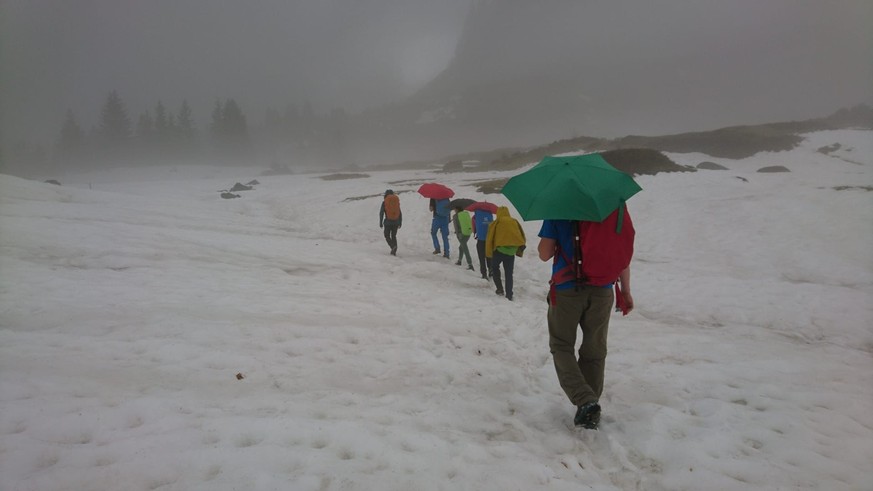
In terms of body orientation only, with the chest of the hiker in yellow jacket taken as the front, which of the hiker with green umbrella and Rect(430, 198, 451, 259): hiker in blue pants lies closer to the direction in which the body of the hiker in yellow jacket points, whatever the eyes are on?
the hiker in blue pants

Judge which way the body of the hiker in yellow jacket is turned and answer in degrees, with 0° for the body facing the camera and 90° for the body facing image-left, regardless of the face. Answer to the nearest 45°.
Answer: approximately 180°

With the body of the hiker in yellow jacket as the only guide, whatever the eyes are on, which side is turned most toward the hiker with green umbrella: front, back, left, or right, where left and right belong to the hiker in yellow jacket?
back

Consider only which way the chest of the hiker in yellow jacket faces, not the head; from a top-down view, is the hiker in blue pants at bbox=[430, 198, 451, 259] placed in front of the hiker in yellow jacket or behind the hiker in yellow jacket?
in front
